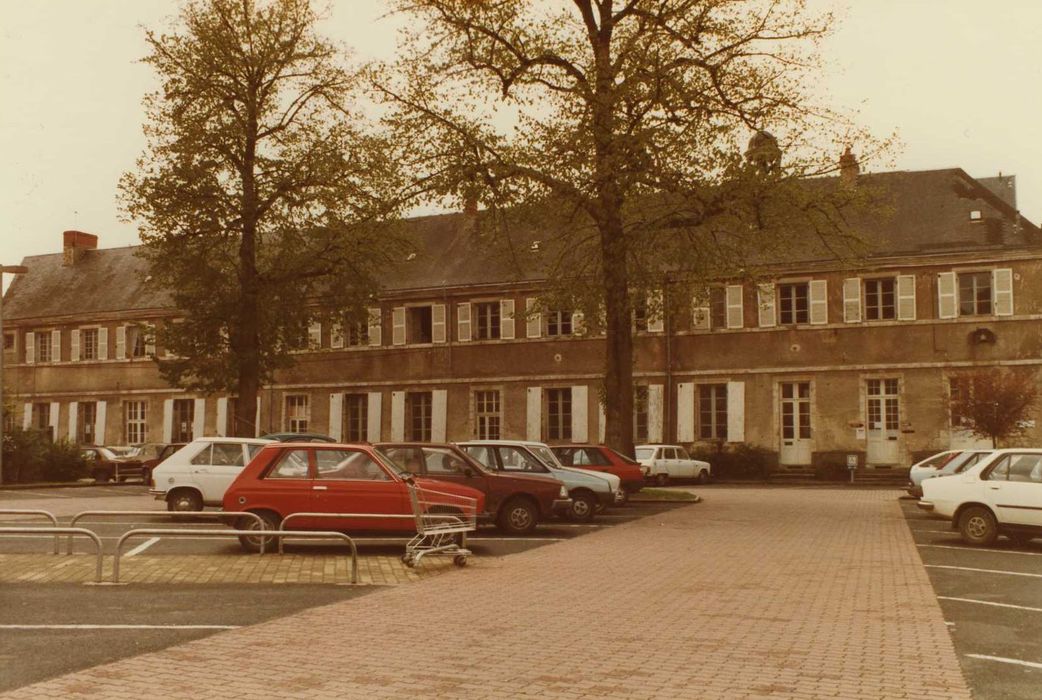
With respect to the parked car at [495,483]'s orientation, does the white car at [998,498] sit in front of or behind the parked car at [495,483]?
in front

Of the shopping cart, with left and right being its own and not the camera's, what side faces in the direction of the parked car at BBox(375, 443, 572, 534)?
left

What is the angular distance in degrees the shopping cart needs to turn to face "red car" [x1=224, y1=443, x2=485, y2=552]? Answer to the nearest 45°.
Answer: approximately 135° to its left

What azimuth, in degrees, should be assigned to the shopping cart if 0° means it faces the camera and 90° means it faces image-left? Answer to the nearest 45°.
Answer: approximately 270°
